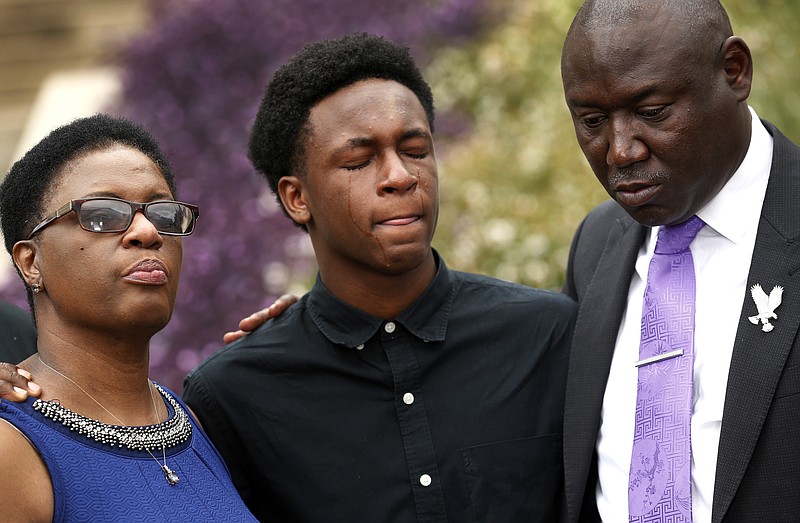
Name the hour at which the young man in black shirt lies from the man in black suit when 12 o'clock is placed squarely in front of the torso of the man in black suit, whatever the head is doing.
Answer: The young man in black shirt is roughly at 2 o'clock from the man in black suit.

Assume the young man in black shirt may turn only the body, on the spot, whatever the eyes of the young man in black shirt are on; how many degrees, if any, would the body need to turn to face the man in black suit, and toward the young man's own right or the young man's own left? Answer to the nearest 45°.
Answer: approximately 45° to the young man's own left

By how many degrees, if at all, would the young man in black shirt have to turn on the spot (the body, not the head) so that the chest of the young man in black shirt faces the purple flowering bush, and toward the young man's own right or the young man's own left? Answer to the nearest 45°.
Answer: approximately 180°

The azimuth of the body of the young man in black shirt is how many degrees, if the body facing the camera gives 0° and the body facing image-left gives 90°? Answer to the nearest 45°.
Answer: approximately 0°

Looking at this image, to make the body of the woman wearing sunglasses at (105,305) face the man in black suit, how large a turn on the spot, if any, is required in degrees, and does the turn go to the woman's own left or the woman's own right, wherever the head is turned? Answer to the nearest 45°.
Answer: approximately 45° to the woman's own left

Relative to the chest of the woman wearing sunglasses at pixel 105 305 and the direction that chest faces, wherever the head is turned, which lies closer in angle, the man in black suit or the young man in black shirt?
the man in black suit

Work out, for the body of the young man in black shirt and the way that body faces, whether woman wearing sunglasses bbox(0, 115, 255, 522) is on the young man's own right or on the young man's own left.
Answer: on the young man's own right

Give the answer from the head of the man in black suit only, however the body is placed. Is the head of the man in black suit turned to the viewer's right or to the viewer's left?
to the viewer's left

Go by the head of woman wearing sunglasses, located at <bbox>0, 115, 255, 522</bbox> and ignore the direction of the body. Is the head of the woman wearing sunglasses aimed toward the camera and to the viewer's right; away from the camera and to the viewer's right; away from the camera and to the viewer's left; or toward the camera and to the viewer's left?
toward the camera and to the viewer's right

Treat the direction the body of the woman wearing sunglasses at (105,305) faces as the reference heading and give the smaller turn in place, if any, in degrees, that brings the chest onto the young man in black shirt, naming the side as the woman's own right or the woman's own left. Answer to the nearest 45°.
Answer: approximately 90° to the woman's own left
